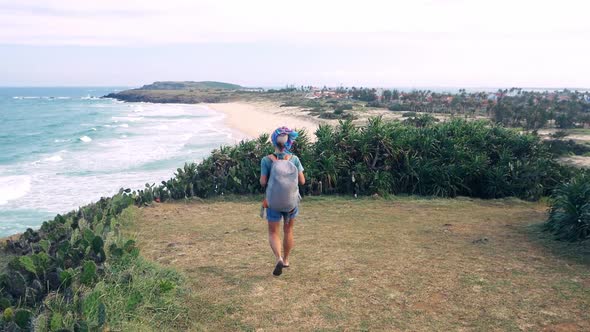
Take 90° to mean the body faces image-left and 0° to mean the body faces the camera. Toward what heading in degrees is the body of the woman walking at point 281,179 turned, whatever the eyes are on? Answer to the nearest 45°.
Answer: approximately 180°

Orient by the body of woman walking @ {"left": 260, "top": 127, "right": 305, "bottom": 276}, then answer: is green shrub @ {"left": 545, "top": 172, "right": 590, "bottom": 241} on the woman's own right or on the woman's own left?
on the woman's own right

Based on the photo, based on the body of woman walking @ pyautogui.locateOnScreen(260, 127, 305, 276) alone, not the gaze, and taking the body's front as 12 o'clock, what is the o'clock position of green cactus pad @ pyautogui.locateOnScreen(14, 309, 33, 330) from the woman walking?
The green cactus pad is roughly at 8 o'clock from the woman walking.
